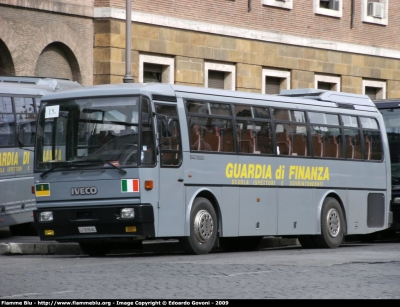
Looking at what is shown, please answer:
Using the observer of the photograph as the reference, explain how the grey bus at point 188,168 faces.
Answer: facing the viewer and to the left of the viewer

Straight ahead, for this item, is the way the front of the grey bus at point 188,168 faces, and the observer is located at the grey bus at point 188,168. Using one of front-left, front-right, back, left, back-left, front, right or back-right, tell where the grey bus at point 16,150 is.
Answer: right
